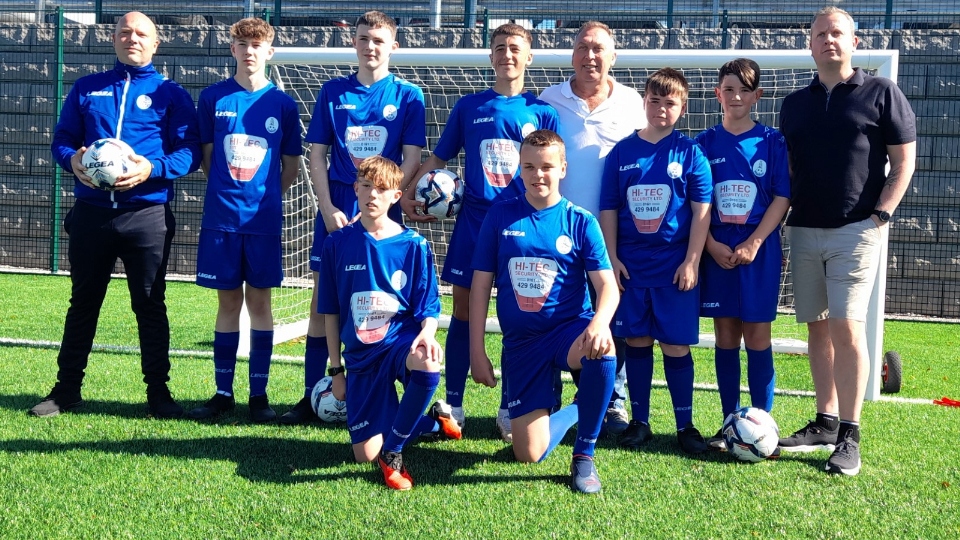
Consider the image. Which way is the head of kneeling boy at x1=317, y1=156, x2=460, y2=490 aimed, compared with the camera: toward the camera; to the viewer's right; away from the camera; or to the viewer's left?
toward the camera

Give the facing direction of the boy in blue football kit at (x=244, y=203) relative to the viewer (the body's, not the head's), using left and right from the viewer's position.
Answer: facing the viewer

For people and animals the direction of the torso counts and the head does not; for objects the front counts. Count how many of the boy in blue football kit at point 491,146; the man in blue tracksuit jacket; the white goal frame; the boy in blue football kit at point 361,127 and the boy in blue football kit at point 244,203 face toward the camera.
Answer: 5

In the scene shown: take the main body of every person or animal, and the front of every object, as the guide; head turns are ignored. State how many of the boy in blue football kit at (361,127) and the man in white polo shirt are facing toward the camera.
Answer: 2

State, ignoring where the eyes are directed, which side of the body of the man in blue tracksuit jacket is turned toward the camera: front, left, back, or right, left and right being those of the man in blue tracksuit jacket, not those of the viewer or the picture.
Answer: front

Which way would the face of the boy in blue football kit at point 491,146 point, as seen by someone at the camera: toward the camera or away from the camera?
toward the camera

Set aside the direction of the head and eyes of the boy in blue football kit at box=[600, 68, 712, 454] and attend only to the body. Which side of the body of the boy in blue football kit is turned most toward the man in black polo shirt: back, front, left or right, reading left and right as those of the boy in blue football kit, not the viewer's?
left

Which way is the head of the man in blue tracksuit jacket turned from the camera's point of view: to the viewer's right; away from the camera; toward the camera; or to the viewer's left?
toward the camera

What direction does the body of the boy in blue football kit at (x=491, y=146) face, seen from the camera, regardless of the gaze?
toward the camera

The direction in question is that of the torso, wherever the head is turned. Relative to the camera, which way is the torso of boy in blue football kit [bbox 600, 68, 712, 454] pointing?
toward the camera

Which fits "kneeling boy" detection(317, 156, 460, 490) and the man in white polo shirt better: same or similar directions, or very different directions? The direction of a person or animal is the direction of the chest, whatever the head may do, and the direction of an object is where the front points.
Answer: same or similar directions

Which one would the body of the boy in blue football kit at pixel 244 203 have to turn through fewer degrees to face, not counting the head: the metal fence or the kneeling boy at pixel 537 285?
the kneeling boy
